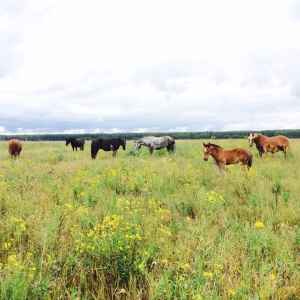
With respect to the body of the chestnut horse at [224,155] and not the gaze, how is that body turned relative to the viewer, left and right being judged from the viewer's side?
facing to the left of the viewer

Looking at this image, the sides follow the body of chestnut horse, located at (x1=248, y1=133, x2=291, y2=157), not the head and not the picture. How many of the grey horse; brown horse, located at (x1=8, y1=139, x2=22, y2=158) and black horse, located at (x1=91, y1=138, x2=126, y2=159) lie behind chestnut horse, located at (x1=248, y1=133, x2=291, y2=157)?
0

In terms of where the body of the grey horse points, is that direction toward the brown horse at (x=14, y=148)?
yes

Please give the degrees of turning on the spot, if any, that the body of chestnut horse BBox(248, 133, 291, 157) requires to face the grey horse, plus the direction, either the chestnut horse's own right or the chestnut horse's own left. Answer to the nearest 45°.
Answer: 0° — it already faces it

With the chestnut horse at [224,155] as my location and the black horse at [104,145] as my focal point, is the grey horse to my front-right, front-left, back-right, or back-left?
front-right

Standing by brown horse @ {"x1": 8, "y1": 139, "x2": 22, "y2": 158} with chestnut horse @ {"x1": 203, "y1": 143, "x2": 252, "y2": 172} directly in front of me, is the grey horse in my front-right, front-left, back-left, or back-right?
front-left

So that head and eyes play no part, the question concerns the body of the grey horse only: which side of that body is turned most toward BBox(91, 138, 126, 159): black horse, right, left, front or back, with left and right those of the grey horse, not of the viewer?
front

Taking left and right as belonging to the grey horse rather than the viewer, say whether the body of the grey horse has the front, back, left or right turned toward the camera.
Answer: left

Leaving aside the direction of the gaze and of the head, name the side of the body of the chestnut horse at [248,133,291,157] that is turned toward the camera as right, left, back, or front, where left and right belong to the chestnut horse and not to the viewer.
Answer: left

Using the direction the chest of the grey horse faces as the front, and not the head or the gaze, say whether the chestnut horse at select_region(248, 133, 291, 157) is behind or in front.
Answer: behind

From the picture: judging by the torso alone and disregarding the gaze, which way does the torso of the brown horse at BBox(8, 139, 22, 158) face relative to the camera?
away from the camera
